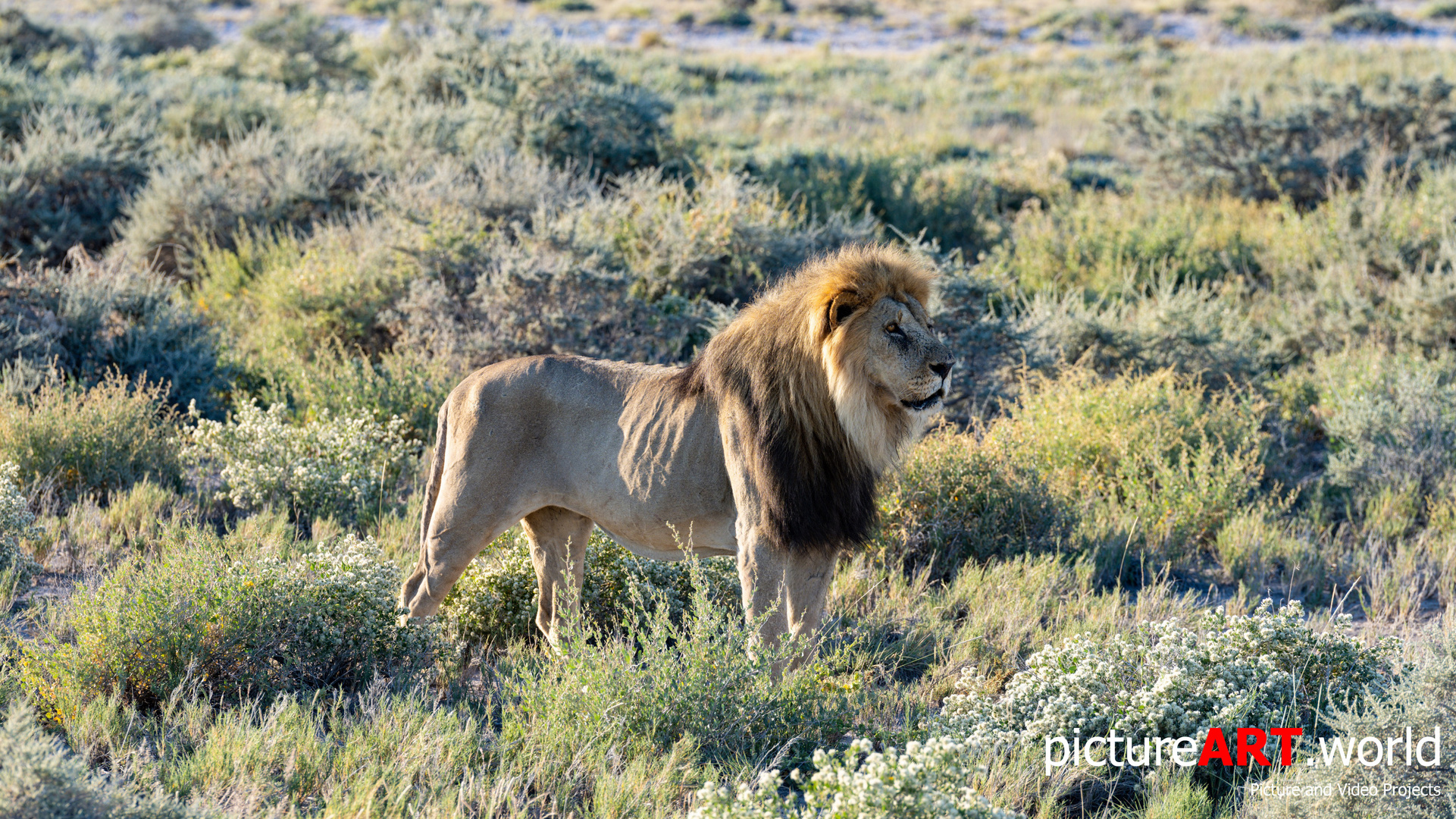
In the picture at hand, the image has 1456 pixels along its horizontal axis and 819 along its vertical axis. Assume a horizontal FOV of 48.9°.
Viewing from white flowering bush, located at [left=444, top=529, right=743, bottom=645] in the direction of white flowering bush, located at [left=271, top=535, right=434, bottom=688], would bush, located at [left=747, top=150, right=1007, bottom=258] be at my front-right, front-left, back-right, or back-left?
back-right

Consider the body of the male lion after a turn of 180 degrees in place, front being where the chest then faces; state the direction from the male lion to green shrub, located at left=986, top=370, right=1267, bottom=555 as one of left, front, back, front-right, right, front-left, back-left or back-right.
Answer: back-right

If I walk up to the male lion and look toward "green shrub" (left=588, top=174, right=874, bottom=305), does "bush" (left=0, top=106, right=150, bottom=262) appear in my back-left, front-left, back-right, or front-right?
front-left

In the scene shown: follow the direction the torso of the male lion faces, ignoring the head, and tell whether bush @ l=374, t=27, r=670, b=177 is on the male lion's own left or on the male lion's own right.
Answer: on the male lion's own left

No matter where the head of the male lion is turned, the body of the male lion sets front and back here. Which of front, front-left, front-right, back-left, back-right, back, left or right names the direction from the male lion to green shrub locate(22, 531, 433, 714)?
back

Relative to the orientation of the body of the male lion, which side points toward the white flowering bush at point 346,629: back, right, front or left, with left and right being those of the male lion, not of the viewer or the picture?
back

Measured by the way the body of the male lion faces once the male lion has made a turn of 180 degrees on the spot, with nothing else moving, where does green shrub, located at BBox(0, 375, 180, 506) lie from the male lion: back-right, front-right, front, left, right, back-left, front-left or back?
front-right

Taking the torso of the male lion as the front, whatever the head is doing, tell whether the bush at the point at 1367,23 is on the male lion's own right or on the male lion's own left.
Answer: on the male lion's own left

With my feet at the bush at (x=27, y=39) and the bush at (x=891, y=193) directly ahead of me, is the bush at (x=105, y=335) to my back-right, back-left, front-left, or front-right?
front-right

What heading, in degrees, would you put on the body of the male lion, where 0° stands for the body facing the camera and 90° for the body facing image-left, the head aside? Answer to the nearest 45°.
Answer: approximately 270°

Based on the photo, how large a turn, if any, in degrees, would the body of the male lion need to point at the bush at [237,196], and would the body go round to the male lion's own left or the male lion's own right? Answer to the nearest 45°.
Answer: approximately 135° to the male lion's own left

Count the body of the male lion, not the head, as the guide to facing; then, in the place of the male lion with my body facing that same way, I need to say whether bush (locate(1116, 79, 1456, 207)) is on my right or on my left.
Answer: on my left

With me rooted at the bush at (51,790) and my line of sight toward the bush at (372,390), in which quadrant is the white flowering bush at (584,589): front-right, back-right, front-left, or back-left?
front-right

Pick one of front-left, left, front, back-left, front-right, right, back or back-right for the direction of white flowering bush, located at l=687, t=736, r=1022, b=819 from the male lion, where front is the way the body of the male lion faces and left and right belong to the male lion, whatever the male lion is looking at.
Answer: right

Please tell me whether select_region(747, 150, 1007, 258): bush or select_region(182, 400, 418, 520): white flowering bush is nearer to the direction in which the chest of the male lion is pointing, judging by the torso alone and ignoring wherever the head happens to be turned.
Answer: the bush
